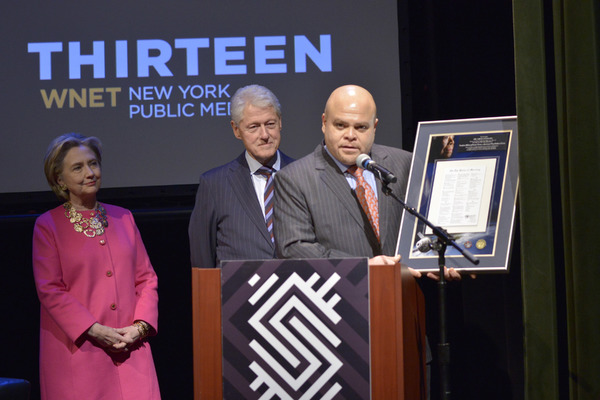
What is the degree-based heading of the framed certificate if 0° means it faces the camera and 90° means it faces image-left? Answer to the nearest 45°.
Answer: approximately 0°

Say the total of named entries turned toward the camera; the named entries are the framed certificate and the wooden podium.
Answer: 2

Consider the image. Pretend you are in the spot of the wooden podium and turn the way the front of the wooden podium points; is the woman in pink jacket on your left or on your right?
on your right

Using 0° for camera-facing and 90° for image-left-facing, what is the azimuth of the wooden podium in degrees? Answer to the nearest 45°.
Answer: approximately 0°

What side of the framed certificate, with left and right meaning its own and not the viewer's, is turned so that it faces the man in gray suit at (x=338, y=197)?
right
